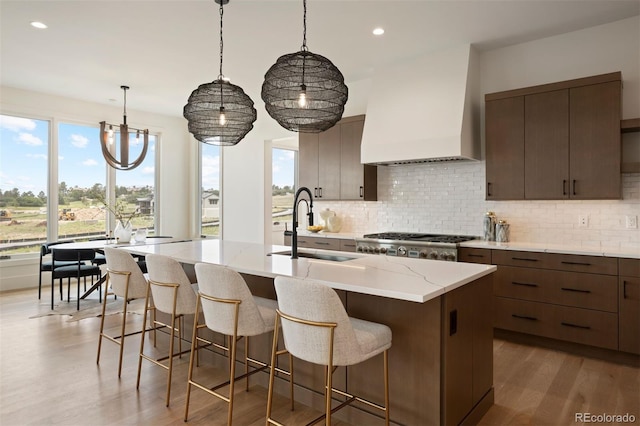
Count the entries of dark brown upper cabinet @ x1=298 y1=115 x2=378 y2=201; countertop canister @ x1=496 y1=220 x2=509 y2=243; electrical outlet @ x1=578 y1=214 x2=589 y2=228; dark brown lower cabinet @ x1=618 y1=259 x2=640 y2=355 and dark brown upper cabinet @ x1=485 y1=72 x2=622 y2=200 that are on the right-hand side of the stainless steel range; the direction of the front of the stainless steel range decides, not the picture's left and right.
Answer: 1

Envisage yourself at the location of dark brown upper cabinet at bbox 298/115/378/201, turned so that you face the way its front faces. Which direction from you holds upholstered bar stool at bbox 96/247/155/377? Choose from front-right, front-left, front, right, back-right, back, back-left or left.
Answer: front

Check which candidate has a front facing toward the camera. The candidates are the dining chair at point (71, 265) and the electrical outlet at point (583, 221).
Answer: the electrical outlet

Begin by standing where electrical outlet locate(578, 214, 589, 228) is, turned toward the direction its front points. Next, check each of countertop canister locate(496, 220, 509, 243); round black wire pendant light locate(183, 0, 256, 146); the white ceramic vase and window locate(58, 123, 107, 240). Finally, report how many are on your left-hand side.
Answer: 0

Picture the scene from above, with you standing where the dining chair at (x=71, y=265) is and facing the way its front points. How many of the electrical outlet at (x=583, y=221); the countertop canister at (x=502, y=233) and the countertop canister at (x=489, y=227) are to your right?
3

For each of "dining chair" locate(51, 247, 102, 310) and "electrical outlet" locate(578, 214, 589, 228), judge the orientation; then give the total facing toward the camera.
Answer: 1

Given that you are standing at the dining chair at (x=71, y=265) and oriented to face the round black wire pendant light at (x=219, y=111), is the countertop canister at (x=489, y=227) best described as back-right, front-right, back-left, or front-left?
front-left

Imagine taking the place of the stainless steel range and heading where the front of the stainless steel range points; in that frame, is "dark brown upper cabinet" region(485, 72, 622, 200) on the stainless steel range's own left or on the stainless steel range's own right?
on the stainless steel range's own left

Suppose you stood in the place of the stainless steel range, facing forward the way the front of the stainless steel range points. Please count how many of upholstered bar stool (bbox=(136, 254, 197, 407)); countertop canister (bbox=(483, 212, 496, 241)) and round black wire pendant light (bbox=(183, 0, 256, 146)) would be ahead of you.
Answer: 2

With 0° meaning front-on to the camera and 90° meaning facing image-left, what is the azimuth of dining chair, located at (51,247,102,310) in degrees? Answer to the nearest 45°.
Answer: approximately 225°

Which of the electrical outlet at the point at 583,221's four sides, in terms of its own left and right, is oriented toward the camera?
front

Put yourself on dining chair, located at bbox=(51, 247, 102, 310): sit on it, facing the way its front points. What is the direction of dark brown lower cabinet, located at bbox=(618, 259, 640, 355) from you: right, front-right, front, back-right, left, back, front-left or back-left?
right

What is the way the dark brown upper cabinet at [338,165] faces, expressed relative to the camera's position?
facing the viewer and to the left of the viewer

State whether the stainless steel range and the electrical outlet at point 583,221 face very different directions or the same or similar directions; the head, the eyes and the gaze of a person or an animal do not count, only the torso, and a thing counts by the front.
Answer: same or similar directions

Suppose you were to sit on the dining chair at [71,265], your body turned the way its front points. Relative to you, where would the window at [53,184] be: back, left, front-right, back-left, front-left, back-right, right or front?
front-left

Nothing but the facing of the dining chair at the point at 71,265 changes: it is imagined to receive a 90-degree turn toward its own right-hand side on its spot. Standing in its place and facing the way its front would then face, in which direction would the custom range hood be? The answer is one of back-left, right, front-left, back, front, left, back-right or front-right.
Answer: front

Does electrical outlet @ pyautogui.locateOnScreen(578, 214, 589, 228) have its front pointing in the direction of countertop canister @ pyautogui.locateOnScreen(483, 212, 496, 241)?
no

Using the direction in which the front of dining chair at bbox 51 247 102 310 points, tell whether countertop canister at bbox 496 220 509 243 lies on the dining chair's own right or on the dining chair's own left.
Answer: on the dining chair's own right
